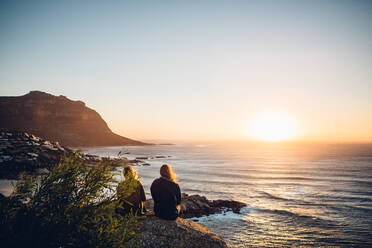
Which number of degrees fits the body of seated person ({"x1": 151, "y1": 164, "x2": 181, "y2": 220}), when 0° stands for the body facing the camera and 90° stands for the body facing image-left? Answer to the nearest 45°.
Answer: approximately 180°

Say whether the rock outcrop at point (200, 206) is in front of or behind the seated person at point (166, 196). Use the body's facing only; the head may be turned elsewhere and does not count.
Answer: in front

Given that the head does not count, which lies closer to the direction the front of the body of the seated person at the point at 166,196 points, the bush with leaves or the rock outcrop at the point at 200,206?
the rock outcrop
